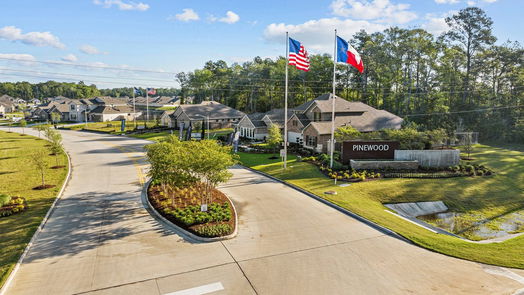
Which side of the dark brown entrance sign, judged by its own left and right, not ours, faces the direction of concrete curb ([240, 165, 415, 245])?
front

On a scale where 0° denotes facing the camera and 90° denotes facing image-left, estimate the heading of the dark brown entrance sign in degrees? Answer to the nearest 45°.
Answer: approximately 0°

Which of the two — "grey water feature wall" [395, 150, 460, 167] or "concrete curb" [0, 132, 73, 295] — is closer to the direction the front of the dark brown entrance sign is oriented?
the concrete curb

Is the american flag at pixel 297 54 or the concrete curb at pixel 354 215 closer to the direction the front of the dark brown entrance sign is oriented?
the concrete curb

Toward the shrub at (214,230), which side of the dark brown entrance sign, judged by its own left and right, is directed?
front

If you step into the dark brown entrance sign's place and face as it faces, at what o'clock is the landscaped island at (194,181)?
The landscaped island is roughly at 1 o'clock from the dark brown entrance sign.

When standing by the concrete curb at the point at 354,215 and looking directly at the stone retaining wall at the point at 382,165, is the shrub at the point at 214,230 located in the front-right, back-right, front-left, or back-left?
back-left

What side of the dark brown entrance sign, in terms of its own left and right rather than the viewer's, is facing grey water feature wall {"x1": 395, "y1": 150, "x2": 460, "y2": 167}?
left

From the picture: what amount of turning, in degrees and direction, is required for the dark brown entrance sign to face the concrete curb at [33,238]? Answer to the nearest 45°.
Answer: approximately 45° to its right

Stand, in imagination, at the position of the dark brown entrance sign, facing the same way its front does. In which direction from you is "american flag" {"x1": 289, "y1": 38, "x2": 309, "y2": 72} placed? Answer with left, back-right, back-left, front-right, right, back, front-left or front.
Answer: front-right
